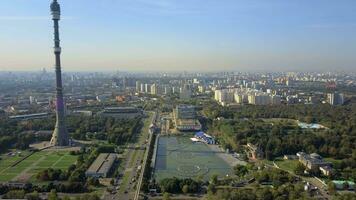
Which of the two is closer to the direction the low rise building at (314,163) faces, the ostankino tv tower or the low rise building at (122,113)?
the ostankino tv tower

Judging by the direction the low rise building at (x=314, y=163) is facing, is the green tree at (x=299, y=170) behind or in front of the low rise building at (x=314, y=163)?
in front

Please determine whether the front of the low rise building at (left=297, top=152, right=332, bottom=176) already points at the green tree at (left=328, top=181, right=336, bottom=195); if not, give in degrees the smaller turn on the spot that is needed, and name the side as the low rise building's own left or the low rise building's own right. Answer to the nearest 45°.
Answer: approximately 45° to the low rise building's own left

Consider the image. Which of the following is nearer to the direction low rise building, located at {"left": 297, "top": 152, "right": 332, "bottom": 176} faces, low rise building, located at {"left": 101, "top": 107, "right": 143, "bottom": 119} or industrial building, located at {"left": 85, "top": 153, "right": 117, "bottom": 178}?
the industrial building

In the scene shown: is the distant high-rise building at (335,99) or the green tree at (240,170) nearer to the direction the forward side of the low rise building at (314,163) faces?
the green tree

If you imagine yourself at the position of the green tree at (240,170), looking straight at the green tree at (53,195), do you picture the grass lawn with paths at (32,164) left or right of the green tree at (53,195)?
right

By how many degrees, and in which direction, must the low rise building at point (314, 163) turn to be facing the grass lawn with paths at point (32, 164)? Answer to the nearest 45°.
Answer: approximately 45° to its right

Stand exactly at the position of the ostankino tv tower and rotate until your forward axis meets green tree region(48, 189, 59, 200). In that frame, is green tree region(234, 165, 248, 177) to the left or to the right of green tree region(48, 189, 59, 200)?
left

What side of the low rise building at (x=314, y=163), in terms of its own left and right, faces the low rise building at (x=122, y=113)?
right

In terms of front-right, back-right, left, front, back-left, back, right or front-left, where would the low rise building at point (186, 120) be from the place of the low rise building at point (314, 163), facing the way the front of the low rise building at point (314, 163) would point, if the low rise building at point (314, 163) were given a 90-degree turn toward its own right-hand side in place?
front

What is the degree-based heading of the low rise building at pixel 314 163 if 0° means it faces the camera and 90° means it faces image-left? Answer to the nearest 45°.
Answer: approximately 45°
